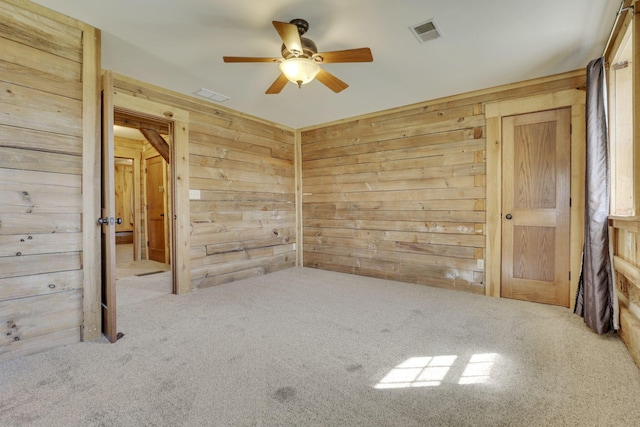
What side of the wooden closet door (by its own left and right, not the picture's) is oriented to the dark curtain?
left

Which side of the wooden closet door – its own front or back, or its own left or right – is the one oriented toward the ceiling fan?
front

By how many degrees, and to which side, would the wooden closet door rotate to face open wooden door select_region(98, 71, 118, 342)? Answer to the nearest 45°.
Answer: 0° — it already faces it

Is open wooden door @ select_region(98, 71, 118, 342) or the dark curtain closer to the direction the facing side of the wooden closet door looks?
the open wooden door

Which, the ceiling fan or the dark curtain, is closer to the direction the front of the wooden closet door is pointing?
the ceiling fan

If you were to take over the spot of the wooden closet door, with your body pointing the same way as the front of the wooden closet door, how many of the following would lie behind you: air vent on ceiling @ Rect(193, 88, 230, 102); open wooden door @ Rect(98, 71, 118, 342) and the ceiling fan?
0

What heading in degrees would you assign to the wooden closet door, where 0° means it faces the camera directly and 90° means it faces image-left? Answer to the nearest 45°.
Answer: approximately 45°
